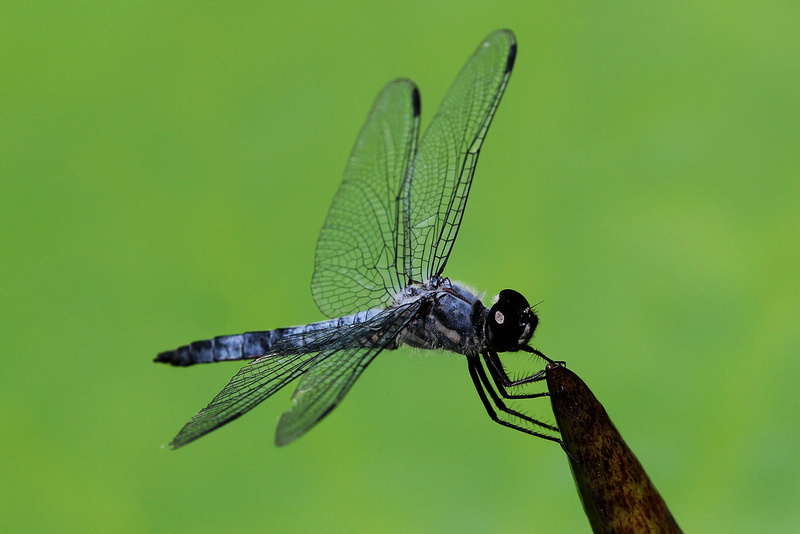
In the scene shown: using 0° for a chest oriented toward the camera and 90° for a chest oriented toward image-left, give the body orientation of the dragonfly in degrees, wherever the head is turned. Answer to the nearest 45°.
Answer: approximately 270°
